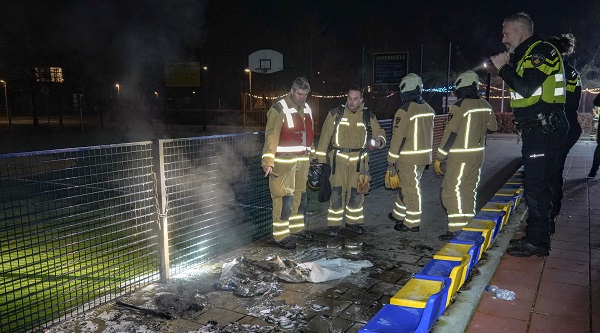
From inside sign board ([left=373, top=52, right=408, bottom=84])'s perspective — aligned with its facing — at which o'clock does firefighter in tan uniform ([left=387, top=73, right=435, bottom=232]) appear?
The firefighter in tan uniform is roughly at 12 o'clock from the sign board.

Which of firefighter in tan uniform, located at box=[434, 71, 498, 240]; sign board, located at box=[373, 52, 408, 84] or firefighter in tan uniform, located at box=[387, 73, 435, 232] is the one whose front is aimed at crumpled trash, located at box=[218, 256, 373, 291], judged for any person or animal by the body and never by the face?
the sign board

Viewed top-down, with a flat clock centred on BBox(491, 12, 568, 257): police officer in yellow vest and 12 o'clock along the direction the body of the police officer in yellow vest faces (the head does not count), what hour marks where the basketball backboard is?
The basketball backboard is roughly at 2 o'clock from the police officer in yellow vest.

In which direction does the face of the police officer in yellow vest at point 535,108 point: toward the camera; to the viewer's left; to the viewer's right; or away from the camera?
to the viewer's left

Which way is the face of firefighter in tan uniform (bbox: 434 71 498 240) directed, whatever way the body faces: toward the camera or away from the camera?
away from the camera

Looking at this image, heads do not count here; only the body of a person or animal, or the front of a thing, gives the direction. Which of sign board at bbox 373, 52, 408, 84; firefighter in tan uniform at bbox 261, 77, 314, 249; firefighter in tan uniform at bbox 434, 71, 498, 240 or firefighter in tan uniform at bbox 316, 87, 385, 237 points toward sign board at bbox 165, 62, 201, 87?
firefighter in tan uniform at bbox 434, 71, 498, 240

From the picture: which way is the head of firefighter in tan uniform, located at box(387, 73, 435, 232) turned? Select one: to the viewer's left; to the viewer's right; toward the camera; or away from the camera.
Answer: to the viewer's left

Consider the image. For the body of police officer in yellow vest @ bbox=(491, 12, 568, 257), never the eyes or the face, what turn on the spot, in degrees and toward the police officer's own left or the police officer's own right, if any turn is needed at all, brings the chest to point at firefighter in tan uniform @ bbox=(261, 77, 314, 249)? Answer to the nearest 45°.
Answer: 0° — they already face them

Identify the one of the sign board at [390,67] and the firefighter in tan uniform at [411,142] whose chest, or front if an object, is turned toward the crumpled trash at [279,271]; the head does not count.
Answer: the sign board

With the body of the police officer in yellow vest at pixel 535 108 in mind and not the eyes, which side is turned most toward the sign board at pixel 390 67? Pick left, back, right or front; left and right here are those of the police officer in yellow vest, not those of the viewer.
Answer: right

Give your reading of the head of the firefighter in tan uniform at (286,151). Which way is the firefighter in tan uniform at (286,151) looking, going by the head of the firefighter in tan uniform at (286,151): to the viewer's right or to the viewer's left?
to the viewer's right
